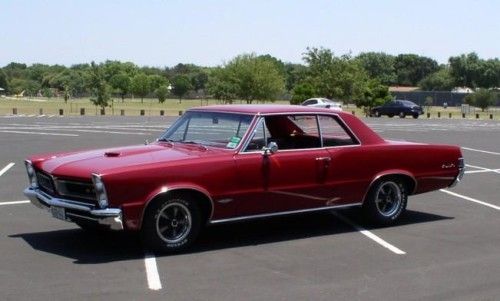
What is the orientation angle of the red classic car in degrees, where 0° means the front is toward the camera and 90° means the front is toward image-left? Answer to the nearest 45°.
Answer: approximately 45°
